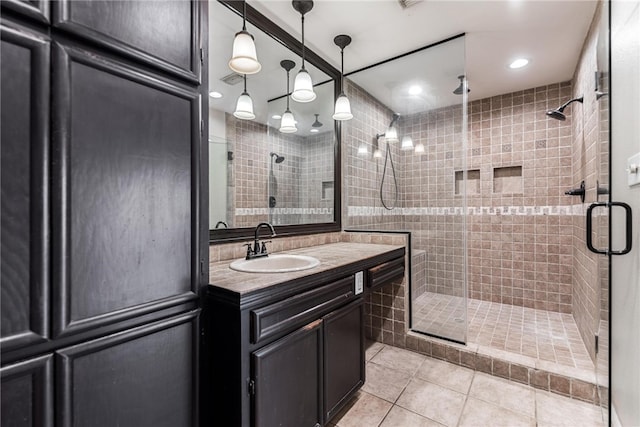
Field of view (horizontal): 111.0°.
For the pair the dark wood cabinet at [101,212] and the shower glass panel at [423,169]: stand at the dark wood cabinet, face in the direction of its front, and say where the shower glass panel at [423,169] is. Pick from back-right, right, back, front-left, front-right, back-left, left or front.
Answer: front-left

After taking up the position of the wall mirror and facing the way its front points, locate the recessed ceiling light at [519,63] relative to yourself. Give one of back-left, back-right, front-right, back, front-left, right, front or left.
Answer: front-left

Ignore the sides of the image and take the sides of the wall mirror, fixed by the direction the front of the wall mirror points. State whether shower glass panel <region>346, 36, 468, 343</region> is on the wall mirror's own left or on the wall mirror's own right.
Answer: on the wall mirror's own left

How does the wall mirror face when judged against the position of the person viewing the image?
facing the viewer and to the right of the viewer

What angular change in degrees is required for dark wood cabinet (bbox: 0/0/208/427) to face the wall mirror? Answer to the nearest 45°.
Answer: approximately 90° to its left

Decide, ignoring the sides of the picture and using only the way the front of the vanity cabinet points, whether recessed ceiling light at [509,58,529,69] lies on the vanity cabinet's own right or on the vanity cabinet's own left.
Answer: on the vanity cabinet's own left
